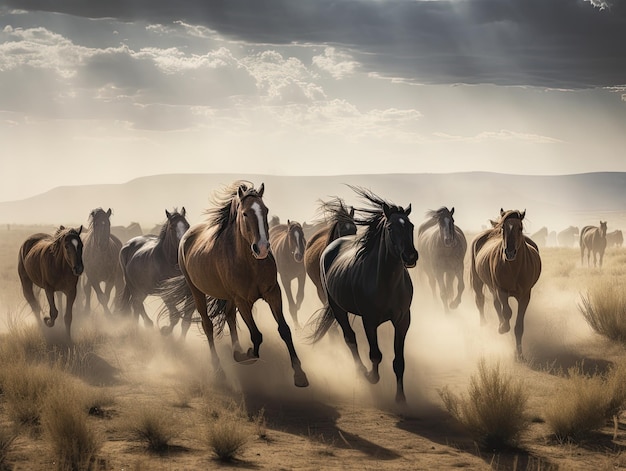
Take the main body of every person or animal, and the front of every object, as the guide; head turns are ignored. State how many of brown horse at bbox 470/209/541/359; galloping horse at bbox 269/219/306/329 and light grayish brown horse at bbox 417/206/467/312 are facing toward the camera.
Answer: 3

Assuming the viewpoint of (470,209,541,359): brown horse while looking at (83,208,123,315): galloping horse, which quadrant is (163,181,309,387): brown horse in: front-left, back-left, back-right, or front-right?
front-left

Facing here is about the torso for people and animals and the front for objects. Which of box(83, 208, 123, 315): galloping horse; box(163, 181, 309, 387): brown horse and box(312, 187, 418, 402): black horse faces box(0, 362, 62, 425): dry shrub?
the galloping horse

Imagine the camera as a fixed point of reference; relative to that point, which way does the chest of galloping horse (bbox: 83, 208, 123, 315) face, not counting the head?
toward the camera

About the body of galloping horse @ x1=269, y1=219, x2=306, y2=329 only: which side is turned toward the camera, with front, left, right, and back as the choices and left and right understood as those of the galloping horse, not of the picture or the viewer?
front

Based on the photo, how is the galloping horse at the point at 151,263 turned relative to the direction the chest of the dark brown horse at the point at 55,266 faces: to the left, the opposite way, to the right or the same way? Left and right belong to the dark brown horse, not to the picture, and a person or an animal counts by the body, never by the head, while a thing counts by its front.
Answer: the same way

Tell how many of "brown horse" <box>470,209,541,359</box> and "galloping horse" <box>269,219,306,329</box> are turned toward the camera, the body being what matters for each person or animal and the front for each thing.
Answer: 2

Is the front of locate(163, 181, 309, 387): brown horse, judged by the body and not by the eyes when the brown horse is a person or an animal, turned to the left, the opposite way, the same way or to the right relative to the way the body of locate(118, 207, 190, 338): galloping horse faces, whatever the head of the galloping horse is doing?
the same way

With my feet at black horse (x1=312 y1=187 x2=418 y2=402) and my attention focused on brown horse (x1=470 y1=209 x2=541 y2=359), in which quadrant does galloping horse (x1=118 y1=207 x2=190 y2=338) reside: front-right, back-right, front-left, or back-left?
front-left

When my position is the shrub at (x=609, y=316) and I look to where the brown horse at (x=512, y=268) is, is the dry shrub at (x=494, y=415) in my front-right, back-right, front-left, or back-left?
front-left

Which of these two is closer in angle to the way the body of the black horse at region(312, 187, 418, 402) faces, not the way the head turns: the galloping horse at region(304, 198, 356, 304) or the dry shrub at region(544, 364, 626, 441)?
the dry shrub

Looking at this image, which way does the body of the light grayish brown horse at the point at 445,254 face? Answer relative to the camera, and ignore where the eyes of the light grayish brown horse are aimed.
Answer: toward the camera

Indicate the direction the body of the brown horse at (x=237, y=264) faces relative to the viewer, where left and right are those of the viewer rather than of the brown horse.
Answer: facing the viewer and to the right of the viewer

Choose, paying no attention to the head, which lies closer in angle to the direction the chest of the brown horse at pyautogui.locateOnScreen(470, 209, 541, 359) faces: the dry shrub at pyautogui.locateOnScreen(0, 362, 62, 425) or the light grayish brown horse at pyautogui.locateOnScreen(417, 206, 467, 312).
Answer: the dry shrub
